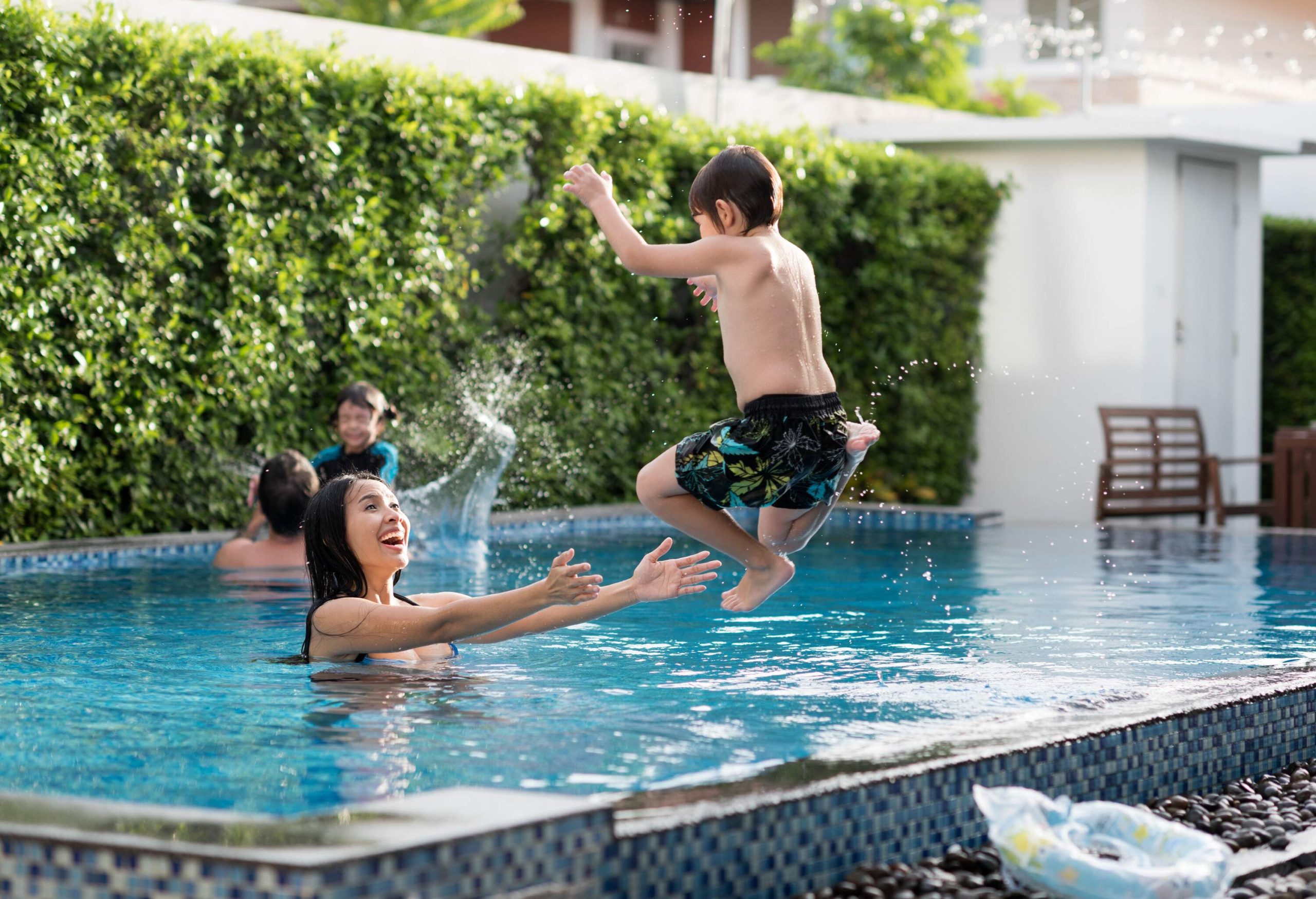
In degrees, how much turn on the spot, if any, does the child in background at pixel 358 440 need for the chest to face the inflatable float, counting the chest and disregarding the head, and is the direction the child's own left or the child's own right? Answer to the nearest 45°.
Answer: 0° — they already face it

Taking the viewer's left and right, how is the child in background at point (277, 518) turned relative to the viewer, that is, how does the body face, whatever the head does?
facing away from the viewer

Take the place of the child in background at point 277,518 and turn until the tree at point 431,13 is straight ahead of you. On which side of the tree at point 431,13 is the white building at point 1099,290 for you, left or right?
right

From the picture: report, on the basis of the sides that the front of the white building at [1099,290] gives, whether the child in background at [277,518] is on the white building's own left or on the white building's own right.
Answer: on the white building's own right

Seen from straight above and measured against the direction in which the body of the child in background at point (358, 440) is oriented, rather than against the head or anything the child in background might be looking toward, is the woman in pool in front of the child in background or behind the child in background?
in front

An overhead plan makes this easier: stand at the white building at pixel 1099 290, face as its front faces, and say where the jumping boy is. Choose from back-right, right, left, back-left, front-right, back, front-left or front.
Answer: front-right

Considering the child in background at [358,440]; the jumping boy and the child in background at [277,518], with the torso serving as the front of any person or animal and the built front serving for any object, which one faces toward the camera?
the child in background at [358,440]

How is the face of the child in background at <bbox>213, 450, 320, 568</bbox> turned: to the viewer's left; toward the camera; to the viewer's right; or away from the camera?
away from the camera

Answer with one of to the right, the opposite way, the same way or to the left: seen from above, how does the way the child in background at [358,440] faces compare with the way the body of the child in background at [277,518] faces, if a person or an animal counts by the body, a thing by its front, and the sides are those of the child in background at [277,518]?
the opposite way

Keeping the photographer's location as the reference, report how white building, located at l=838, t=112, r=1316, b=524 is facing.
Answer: facing the viewer and to the right of the viewer

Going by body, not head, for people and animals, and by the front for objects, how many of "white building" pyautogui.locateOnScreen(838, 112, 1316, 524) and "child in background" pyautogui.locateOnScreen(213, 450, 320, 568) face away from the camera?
1

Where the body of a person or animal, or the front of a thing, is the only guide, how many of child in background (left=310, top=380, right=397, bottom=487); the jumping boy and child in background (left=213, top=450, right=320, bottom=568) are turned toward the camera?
1

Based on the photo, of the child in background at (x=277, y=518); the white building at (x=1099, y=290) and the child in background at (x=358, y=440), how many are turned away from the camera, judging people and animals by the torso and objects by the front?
1

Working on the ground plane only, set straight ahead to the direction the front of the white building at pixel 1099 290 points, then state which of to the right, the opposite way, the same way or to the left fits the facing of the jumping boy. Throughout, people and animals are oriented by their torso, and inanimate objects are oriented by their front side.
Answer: the opposite way

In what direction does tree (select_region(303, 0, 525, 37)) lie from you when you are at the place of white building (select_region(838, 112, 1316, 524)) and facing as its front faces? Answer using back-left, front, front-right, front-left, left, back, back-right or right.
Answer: back

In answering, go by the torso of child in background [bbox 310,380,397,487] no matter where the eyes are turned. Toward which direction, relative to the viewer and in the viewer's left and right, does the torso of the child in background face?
facing the viewer

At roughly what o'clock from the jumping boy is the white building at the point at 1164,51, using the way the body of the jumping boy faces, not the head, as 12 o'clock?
The white building is roughly at 2 o'clock from the jumping boy.

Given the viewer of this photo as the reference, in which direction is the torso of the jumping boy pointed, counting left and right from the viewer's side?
facing away from the viewer and to the left of the viewer

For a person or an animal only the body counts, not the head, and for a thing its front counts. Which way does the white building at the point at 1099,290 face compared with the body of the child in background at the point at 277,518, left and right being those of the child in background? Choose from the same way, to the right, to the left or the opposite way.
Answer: the opposite way

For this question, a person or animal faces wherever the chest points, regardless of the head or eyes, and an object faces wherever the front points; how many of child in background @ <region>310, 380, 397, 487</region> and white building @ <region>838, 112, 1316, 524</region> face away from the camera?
0
